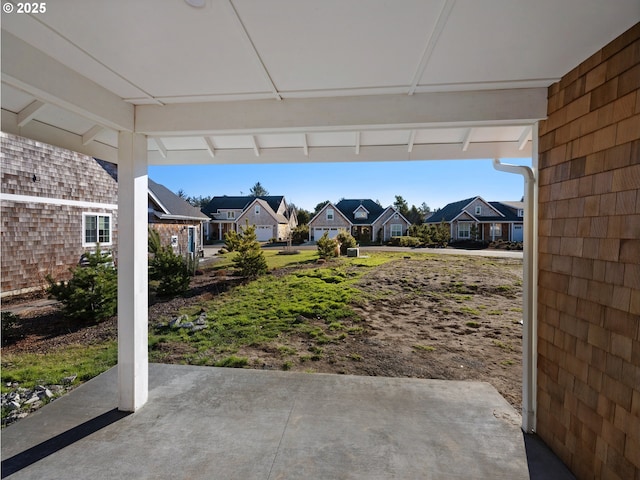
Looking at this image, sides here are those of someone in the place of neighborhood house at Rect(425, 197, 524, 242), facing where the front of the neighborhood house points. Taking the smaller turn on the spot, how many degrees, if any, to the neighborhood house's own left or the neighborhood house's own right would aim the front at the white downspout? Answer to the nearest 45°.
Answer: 0° — it already faces it

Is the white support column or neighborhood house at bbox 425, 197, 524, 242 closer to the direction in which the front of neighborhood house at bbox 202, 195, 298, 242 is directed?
the white support column

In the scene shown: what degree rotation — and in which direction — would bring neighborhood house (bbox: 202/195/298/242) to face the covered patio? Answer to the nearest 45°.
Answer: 0° — it already faces it

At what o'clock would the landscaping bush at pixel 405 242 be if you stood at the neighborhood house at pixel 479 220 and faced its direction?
The landscaping bush is roughly at 3 o'clock from the neighborhood house.

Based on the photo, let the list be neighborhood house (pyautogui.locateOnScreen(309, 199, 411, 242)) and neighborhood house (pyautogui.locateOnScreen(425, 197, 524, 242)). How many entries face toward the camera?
2

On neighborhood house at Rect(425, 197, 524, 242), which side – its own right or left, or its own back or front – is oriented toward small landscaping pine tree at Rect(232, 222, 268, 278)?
front
